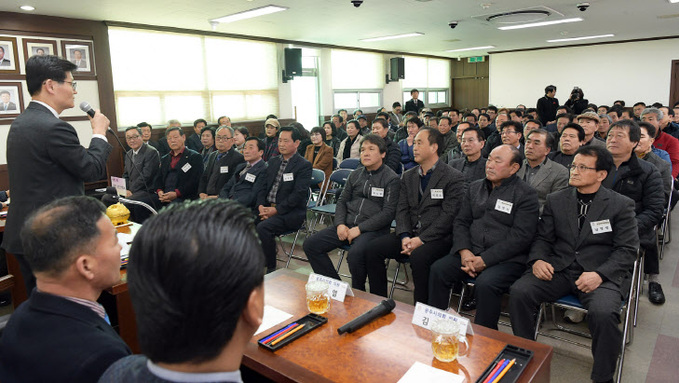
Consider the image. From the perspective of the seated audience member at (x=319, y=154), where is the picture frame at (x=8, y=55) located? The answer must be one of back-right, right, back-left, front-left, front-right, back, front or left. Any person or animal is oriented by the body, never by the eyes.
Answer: front-right

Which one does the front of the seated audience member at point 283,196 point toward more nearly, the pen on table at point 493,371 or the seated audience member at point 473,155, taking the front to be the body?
the pen on table

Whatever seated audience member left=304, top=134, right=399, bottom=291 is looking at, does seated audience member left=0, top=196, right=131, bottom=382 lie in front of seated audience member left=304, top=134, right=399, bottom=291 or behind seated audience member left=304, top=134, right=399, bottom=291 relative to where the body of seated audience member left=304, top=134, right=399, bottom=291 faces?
in front

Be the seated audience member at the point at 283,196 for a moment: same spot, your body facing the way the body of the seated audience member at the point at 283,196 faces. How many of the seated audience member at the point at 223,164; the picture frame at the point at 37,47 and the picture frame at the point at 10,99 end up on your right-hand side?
3

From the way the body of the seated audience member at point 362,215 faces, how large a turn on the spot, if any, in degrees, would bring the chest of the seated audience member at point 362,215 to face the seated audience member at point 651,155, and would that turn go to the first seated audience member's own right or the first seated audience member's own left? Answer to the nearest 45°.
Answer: approximately 135° to the first seated audience member's own left

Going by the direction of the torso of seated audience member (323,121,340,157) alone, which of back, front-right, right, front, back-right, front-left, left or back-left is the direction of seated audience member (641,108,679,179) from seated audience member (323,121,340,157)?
left

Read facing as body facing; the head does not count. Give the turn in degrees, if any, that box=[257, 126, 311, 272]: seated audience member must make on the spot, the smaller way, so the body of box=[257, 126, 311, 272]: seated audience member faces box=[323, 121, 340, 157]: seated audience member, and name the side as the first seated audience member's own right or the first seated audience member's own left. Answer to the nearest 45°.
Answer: approximately 135° to the first seated audience member's own right

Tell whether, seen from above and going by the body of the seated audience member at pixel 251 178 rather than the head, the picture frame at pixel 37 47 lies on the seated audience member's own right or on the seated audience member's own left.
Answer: on the seated audience member's own right

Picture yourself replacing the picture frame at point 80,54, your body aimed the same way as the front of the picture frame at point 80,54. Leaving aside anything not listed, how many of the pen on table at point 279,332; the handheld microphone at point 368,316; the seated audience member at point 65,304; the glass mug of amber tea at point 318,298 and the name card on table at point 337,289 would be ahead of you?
5

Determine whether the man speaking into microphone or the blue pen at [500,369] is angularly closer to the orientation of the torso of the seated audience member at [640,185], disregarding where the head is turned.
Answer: the man speaking into microphone

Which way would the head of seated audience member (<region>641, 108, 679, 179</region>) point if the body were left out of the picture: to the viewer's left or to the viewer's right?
to the viewer's left

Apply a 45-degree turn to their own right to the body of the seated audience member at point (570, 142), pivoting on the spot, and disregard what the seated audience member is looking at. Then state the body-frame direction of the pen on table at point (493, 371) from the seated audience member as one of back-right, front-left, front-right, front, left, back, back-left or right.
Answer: left

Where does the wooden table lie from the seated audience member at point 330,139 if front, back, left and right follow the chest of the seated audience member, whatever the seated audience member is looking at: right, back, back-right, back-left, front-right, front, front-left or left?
front-left

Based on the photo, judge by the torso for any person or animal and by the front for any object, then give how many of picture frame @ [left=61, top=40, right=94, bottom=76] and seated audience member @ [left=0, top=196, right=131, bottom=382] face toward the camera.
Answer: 1

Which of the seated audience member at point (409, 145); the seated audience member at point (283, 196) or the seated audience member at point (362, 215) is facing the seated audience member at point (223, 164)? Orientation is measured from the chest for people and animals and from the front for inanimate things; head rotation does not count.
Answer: the seated audience member at point (409, 145)

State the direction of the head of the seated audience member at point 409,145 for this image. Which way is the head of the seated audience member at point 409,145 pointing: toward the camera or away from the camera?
toward the camera

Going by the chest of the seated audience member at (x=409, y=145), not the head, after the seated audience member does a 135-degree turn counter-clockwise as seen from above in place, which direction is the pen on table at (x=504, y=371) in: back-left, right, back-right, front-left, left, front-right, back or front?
right

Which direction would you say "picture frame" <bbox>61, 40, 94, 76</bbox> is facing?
toward the camera

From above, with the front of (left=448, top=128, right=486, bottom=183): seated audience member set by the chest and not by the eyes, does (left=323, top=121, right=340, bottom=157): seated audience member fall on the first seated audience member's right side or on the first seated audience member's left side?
on the first seated audience member's right side

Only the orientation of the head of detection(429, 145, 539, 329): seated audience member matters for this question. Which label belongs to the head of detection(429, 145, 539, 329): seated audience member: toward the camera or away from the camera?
toward the camera

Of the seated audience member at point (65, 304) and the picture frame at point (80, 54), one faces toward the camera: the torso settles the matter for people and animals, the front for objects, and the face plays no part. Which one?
the picture frame
